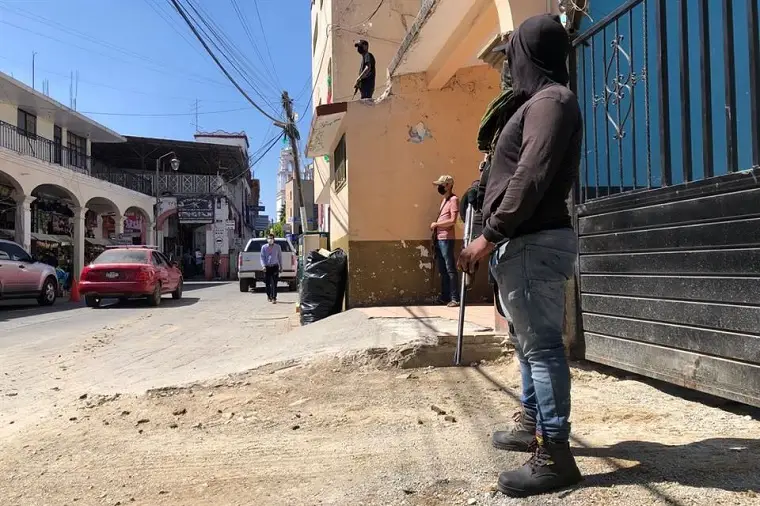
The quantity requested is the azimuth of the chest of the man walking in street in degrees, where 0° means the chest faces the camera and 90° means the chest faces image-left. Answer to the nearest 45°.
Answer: approximately 0°

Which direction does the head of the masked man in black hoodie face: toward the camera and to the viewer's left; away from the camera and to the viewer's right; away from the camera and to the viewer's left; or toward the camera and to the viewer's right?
away from the camera and to the viewer's left

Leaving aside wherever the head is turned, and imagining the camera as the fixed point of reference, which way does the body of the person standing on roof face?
to the viewer's left

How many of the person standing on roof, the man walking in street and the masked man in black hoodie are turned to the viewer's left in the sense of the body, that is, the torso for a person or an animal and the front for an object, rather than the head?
2

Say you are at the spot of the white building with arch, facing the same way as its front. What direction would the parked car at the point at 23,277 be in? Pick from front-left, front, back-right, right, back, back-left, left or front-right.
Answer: front-right

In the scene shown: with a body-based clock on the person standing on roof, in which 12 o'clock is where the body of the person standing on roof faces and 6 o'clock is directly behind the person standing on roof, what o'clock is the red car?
The red car is roughly at 1 o'clock from the person standing on roof.

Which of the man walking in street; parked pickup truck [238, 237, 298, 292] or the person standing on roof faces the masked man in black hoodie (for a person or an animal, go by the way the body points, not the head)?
the man walking in street
